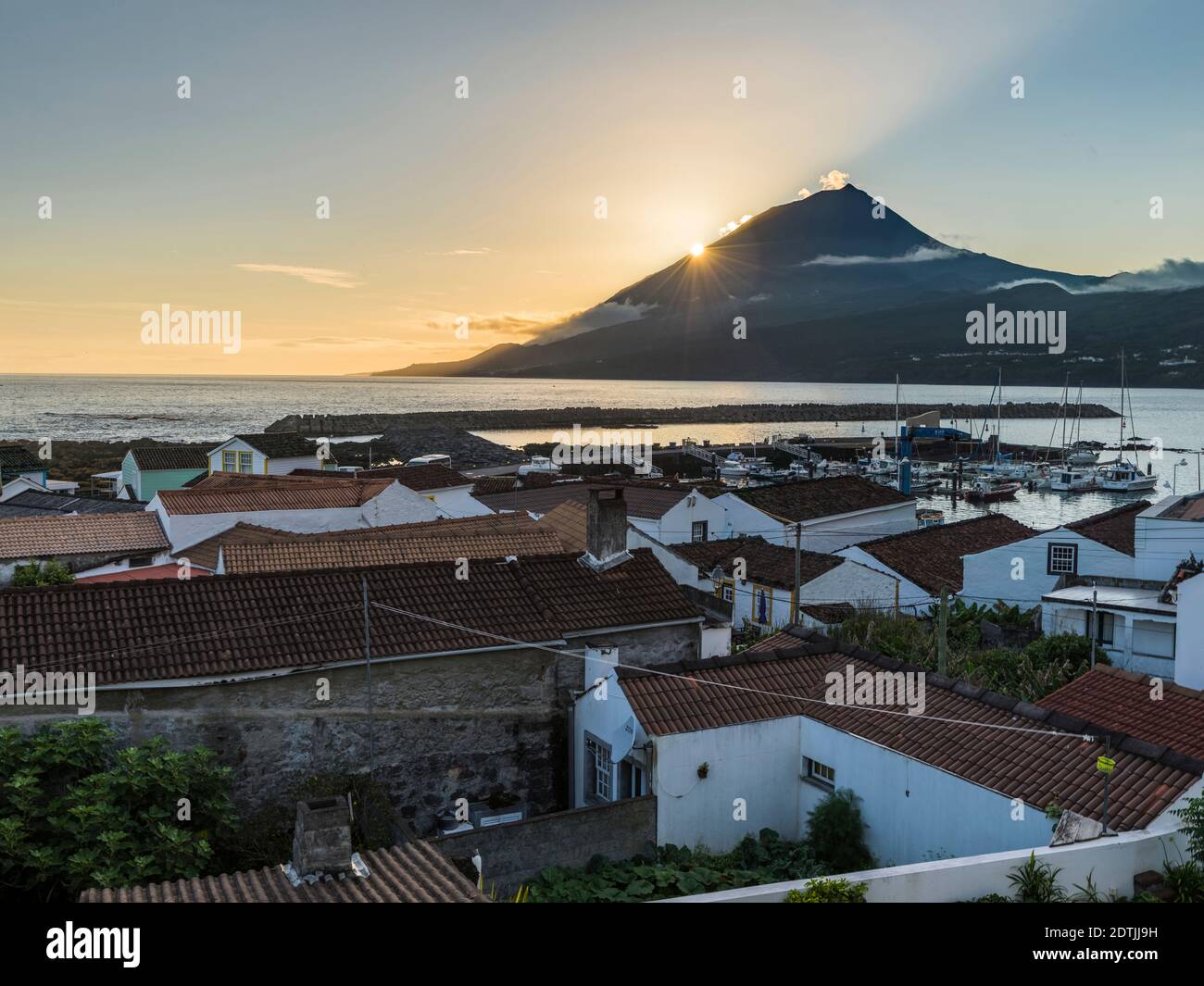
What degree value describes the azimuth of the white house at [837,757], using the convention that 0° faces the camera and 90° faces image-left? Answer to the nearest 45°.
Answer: approximately 45°

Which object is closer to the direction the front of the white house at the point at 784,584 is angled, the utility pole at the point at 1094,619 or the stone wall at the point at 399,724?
the stone wall

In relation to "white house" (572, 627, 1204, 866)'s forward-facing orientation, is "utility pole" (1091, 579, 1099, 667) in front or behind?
behind

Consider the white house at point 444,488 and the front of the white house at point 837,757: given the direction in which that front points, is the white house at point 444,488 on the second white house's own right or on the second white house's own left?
on the second white house's own right

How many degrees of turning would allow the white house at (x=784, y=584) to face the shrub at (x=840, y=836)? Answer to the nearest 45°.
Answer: approximately 45° to its left

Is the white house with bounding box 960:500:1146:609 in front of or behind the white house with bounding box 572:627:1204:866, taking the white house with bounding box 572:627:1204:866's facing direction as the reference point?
behind

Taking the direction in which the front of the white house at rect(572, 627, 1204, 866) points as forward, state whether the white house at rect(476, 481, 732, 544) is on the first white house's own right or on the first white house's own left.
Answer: on the first white house's own right

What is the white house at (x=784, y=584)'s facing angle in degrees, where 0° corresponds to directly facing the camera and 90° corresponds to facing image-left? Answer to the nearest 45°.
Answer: approximately 45°

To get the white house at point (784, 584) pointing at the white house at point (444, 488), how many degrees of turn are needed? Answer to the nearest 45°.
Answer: approximately 90° to its right
